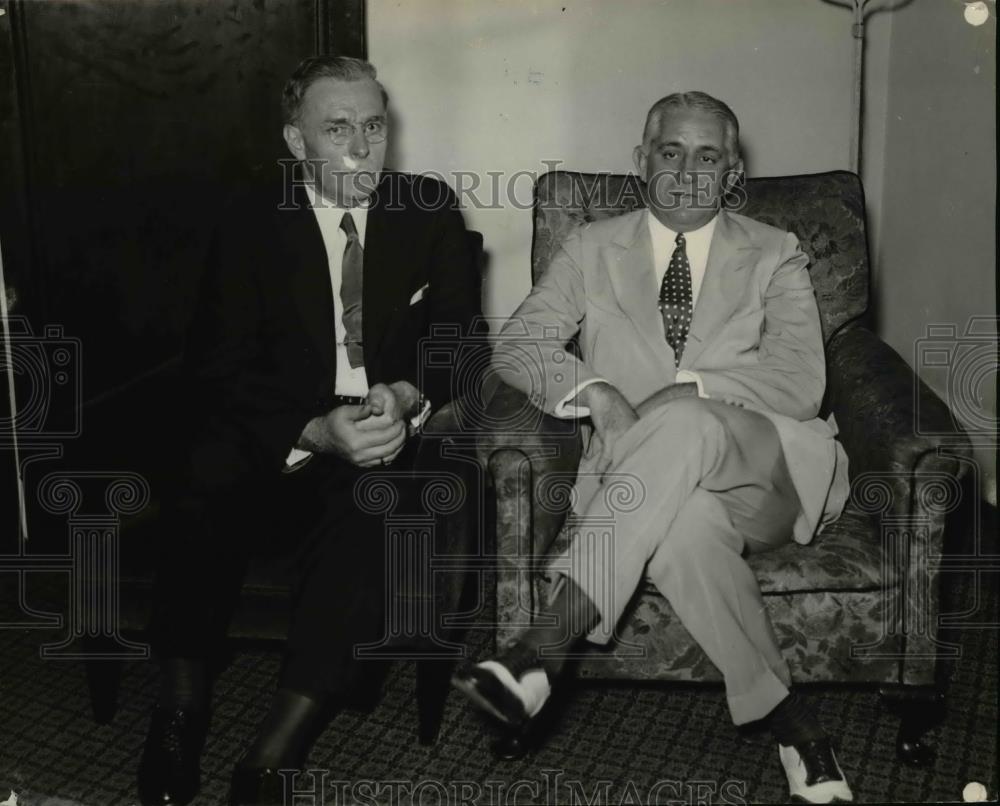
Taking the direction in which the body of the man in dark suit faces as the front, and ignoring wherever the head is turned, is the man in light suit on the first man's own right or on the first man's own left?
on the first man's own left

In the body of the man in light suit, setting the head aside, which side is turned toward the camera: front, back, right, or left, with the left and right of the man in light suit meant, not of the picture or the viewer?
front

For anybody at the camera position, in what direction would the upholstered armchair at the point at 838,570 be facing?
facing the viewer

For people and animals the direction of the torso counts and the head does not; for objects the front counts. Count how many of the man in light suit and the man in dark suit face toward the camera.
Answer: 2

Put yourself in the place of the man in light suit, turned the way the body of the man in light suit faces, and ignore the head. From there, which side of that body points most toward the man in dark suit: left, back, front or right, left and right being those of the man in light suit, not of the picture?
right

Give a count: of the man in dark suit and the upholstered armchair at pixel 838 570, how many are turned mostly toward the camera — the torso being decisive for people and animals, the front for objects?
2

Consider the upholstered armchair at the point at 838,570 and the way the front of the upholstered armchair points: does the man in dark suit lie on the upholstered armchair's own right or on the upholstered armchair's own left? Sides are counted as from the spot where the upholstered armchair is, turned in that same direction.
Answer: on the upholstered armchair's own right

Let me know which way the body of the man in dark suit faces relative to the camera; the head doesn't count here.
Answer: toward the camera
